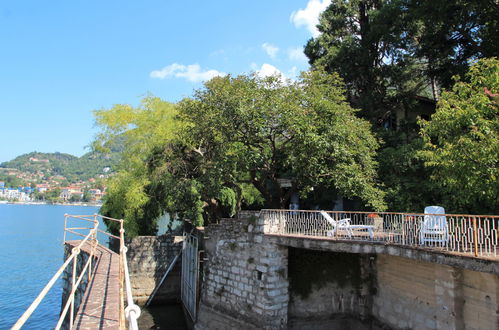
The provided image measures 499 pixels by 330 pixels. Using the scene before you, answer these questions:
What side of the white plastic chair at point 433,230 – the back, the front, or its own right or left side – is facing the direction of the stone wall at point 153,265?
right

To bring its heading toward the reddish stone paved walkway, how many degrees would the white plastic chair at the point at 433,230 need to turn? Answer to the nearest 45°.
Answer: approximately 45° to its right

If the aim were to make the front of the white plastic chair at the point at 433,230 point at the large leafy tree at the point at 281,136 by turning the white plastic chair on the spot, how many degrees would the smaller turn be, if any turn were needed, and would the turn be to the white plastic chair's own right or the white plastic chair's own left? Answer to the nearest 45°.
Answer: approximately 135° to the white plastic chair's own right

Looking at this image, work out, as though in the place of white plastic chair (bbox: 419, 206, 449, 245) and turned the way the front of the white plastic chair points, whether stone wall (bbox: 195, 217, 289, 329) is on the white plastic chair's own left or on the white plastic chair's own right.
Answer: on the white plastic chair's own right

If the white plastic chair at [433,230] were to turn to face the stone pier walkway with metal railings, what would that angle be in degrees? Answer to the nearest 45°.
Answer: approximately 45° to its right

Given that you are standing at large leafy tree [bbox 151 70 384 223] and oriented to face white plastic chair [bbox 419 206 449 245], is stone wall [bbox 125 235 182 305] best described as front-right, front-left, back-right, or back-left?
back-right

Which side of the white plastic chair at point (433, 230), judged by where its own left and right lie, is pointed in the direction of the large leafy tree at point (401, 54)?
back

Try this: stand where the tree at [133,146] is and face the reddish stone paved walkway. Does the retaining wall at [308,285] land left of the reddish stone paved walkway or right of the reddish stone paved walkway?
left

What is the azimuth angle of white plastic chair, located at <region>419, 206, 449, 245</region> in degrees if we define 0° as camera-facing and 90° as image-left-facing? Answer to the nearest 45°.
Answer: approximately 0°
